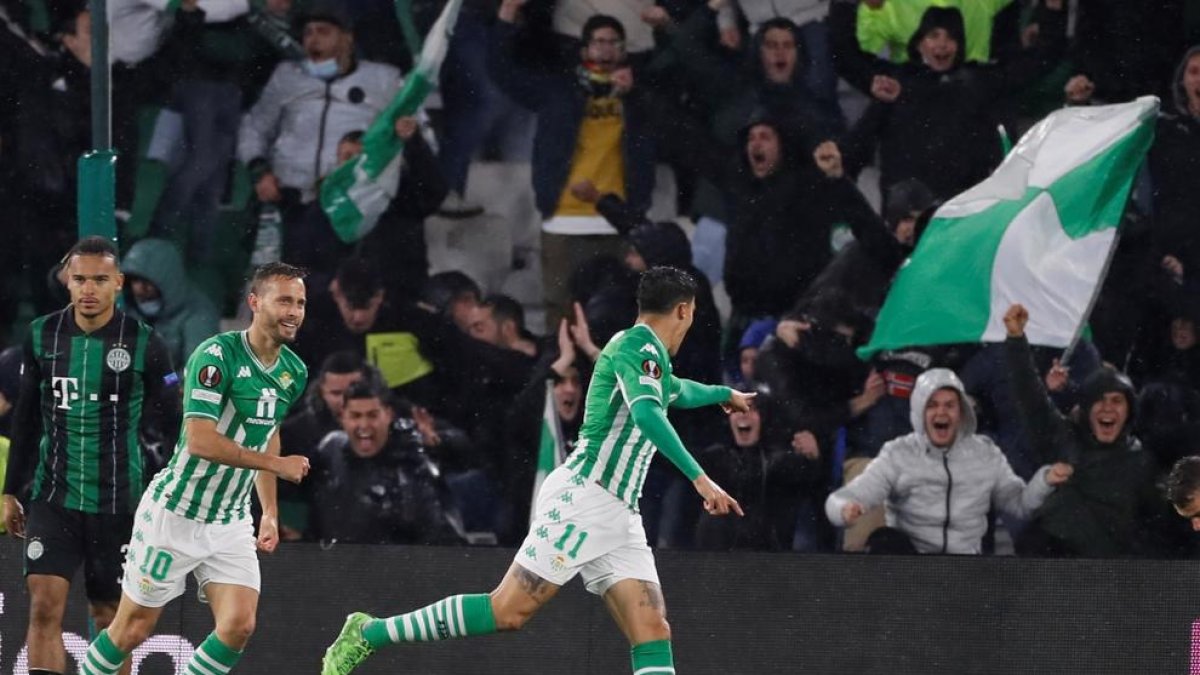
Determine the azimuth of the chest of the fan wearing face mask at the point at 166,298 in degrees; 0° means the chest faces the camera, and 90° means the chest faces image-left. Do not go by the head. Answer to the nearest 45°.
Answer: approximately 45°

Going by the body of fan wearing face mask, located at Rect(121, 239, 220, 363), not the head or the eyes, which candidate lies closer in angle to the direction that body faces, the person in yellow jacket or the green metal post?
the green metal post

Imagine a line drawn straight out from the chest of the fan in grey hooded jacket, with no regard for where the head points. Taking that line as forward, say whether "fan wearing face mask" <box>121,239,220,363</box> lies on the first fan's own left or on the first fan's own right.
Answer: on the first fan's own right

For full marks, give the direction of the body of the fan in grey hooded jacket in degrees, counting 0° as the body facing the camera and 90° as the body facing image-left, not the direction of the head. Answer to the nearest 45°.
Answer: approximately 0°

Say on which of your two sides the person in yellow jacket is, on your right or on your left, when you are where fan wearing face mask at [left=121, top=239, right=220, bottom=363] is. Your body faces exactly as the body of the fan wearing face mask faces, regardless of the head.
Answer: on your left

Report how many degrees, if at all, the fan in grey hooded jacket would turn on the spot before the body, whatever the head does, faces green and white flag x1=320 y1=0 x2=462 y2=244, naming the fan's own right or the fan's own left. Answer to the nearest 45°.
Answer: approximately 90° to the fan's own right

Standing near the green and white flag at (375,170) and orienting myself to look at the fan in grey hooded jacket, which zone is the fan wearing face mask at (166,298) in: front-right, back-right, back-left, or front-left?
back-right

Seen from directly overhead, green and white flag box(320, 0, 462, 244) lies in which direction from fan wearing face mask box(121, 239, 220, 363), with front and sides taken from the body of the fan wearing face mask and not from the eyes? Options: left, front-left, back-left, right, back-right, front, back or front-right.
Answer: back-left
